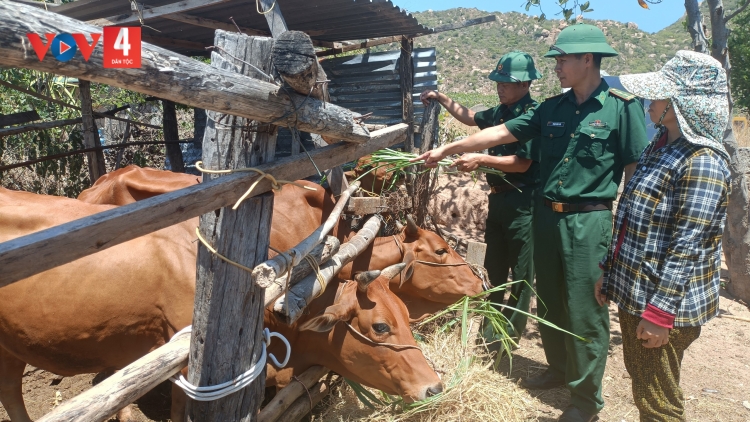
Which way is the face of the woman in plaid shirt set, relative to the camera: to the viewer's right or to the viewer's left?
to the viewer's left

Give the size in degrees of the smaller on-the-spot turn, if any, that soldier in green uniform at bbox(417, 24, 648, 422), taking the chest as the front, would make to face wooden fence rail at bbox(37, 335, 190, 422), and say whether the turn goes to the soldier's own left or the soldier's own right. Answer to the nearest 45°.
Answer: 0° — they already face it

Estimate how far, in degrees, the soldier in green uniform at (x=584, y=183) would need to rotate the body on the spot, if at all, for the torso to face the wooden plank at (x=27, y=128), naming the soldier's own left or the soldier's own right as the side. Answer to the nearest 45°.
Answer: approximately 45° to the soldier's own right

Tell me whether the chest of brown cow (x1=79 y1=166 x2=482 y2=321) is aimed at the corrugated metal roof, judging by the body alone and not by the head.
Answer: no

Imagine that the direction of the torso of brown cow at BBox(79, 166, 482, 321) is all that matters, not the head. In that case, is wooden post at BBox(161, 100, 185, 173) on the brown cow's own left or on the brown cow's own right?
on the brown cow's own left

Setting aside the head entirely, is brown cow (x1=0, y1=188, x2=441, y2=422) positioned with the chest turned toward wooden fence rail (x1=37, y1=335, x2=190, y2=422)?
no

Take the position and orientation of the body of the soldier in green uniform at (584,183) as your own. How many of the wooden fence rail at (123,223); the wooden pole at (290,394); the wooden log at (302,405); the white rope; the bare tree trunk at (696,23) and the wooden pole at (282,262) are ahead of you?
5

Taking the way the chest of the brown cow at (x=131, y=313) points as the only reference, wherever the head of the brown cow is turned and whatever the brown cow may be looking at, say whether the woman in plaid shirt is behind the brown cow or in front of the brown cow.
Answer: in front

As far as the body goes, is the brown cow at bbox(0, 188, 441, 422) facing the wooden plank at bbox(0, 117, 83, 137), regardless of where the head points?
no

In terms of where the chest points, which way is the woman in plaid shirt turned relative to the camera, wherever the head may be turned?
to the viewer's left

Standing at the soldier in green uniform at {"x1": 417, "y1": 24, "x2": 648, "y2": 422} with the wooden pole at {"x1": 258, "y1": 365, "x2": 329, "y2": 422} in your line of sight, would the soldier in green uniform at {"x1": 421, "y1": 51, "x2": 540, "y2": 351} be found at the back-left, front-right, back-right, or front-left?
back-right

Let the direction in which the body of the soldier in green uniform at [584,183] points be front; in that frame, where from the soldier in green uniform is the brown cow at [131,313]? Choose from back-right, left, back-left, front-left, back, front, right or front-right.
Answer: front

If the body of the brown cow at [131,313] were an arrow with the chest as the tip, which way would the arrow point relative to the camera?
to the viewer's right

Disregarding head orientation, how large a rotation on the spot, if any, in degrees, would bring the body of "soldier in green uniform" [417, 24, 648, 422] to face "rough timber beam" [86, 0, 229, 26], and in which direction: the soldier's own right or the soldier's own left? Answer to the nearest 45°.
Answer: approximately 45° to the soldier's own right

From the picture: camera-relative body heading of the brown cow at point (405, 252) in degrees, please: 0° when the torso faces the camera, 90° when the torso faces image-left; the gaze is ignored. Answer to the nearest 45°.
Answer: approximately 270°

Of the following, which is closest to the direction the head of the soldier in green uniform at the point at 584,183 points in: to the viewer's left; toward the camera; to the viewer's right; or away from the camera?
to the viewer's left

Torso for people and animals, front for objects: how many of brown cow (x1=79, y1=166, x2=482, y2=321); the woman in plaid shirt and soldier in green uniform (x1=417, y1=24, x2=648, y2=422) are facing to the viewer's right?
1
